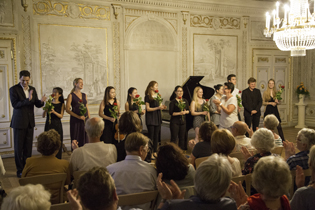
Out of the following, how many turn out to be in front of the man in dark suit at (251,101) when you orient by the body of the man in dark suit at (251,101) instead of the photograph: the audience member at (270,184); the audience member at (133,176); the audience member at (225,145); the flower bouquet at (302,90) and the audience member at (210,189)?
4

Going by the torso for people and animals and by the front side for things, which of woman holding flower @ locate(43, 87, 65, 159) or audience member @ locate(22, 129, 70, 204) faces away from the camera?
the audience member

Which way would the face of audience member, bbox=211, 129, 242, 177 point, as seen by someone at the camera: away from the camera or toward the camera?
away from the camera

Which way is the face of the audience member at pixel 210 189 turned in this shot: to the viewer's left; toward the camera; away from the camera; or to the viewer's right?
away from the camera

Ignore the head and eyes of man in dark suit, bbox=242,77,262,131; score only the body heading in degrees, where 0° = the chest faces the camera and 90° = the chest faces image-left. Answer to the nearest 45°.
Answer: approximately 0°

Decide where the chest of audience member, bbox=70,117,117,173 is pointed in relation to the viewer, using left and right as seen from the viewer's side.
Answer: facing away from the viewer

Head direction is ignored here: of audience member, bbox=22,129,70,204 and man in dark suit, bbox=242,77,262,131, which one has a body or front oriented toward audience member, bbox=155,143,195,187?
the man in dark suit

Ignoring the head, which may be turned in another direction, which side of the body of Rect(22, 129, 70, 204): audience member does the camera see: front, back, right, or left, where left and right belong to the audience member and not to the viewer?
back

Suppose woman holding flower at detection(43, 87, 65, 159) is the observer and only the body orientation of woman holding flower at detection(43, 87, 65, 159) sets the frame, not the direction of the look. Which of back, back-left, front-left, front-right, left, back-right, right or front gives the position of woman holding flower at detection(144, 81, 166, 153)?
back-left

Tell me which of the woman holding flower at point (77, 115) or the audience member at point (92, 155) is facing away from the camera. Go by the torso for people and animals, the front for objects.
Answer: the audience member

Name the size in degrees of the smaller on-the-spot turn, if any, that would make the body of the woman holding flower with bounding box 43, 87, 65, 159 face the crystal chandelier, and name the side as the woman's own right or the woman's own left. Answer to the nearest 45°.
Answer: approximately 90° to the woman's own left
